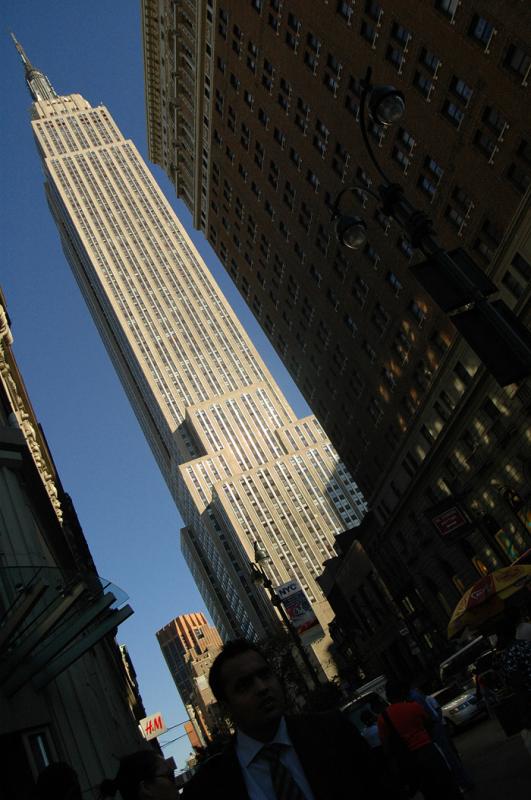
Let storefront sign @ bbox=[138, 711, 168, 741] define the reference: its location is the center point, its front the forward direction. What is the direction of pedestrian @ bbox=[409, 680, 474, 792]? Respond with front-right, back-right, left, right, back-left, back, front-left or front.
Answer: front

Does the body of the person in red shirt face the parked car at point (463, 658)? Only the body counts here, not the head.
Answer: yes

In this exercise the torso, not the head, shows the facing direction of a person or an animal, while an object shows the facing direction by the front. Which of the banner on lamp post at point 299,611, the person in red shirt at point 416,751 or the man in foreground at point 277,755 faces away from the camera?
the person in red shirt

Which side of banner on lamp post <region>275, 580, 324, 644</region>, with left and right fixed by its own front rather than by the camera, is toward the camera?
front

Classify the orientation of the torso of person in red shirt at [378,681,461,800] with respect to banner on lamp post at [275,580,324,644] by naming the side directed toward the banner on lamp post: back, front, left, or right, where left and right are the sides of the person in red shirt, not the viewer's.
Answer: front

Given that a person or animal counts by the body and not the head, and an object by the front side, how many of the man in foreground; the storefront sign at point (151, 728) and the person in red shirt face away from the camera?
1

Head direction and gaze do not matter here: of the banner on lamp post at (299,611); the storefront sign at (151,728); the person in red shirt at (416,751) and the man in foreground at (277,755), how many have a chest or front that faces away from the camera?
1

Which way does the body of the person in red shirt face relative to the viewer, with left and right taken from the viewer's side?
facing away from the viewer

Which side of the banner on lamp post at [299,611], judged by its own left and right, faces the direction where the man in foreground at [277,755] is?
front

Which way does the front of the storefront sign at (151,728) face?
toward the camera

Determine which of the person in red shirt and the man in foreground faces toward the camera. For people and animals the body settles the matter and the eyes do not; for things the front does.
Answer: the man in foreground

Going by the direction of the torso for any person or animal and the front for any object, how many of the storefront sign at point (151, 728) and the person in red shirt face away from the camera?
1

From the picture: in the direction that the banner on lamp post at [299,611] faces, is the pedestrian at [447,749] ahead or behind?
ahead

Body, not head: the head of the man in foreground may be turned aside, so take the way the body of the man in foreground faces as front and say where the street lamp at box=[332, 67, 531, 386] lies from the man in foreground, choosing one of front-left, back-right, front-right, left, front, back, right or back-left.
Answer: back-left

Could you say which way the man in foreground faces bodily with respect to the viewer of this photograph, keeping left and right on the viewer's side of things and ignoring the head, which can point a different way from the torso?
facing the viewer

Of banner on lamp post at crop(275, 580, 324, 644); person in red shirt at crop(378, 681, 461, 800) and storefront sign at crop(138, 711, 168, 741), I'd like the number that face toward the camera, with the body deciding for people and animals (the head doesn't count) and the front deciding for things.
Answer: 2
